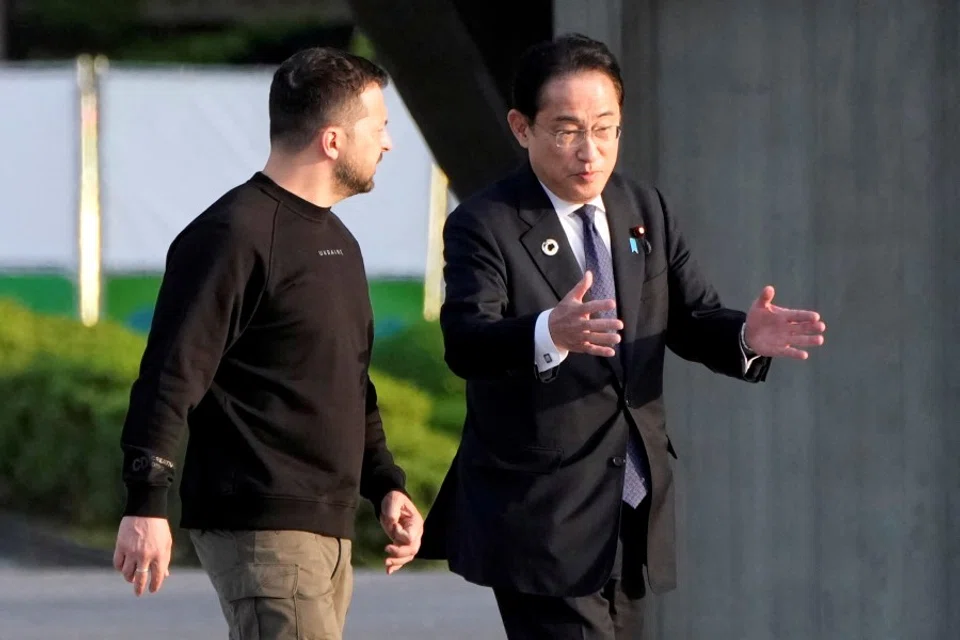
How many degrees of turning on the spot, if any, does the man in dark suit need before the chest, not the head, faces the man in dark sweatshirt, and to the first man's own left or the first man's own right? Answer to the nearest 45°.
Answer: approximately 135° to the first man's own right

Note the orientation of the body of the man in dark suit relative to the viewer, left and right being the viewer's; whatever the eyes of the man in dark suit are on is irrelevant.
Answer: facing the viewer and to the right of the viewer

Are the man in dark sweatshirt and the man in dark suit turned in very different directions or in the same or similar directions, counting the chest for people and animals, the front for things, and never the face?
same or similar directions

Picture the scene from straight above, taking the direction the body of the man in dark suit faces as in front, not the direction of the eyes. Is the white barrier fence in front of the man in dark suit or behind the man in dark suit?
behind

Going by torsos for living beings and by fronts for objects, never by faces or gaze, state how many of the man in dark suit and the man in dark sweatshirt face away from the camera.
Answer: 0

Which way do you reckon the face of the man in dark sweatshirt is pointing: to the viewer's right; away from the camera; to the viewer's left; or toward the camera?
to the viewer's right

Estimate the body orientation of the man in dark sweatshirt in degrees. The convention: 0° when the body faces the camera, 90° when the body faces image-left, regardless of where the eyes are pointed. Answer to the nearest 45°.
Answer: approximately 315°

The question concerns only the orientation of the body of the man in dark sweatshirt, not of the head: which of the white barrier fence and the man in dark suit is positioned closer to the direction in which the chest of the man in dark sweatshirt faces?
the man in dark suit
